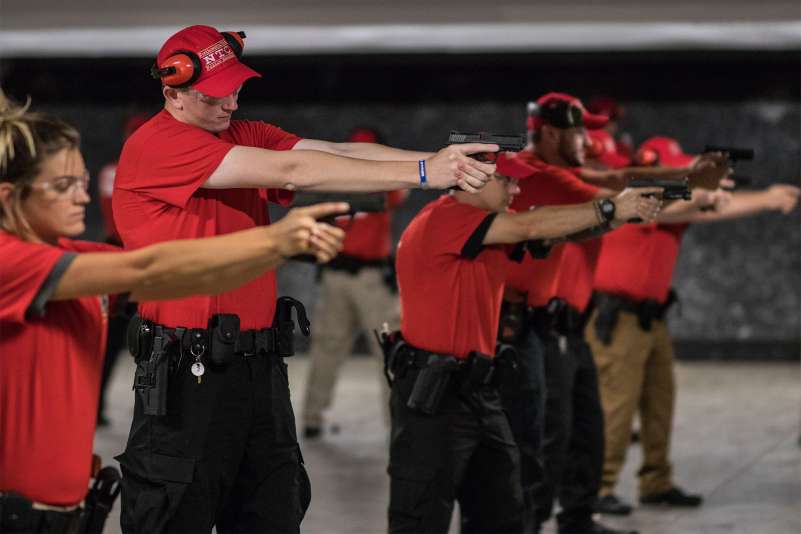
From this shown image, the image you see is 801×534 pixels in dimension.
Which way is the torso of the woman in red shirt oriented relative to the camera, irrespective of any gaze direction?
to the viewer's right

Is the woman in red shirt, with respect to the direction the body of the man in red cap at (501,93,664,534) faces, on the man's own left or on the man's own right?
on the man's own right

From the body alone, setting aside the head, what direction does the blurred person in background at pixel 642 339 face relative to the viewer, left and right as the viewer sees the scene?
facing to the right of the viewer

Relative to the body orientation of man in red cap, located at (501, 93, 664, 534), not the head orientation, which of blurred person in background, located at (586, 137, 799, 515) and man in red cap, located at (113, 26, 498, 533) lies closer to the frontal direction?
the blurred person in background

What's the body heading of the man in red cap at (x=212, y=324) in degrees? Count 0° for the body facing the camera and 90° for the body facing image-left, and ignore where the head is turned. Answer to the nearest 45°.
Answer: approximately 315°

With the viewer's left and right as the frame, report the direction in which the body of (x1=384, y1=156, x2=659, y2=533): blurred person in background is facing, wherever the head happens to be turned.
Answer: facing to the right of the viewer

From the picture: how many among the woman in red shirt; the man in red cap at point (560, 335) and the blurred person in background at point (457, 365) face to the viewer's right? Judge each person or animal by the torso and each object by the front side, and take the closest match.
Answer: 3

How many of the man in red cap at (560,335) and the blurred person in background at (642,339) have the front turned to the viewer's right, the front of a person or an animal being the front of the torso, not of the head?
2

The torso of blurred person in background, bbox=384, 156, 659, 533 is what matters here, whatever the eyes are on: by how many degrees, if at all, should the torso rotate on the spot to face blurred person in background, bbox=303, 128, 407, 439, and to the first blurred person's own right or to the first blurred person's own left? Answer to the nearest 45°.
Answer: approximately 90° to the first blurred person's own left

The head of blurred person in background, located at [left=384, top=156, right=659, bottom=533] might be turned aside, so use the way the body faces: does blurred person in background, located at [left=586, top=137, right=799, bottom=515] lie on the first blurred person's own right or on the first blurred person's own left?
on the first blurred person's own left

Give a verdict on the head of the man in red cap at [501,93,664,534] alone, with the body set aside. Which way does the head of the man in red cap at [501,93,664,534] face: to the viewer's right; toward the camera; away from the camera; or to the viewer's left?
to the viewer's right

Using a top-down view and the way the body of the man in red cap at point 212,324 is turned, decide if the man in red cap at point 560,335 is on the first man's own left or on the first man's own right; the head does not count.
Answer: on the first man's own left

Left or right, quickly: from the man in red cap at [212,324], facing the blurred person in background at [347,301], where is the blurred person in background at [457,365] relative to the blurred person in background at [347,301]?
right

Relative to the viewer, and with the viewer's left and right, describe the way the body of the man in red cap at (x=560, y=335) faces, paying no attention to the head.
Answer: facing to the right of the viewer
